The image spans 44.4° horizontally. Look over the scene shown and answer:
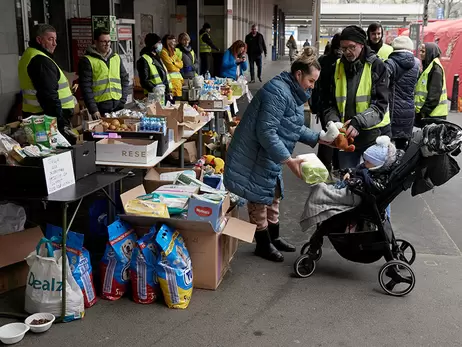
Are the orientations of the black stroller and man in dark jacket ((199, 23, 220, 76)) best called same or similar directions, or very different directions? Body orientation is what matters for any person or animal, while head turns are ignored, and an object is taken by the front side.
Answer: very different directions

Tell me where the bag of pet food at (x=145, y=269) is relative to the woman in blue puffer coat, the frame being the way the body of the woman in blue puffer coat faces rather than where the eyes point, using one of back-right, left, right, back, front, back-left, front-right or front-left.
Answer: back-right

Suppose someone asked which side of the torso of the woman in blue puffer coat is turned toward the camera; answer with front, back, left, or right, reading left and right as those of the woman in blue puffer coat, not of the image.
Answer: right

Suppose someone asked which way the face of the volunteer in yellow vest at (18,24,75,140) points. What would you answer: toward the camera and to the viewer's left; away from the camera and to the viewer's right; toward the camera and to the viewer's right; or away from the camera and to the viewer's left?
toward the camera and to the viewer's right

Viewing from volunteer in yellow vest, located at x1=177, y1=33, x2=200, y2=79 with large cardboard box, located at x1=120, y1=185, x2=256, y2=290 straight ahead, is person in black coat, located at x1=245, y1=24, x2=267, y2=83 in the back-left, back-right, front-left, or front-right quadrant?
back-left

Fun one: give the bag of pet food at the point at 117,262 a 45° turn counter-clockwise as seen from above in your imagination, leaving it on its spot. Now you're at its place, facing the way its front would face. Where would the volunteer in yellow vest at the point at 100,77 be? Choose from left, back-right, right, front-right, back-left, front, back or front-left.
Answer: left

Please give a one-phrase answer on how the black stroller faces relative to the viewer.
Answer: facing to the left of the viewer

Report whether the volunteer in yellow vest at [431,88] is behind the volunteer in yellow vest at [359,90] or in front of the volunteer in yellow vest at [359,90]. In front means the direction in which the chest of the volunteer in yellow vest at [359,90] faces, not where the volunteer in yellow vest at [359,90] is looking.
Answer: behind
